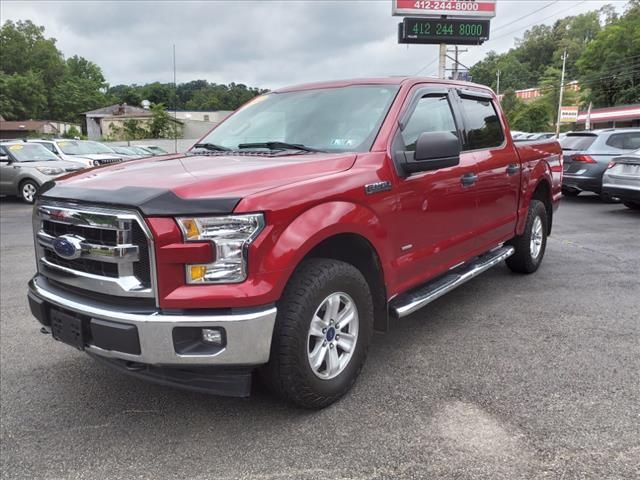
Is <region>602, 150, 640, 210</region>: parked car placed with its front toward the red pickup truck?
no

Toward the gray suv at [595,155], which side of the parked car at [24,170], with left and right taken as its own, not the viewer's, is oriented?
front

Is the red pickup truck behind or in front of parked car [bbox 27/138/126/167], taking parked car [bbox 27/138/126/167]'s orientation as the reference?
in front

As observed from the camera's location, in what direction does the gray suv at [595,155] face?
facing away from the viewer and to the right of the viewer

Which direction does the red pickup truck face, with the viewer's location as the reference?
facing the viewer and to the left of the viewer

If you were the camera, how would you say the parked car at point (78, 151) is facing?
facing the viewer and to the right of the viewer

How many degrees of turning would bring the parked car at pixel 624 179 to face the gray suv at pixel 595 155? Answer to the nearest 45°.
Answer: approximately 45° to its left

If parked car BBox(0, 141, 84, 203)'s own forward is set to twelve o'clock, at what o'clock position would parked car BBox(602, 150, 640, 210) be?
parked car BBox(602, 150, 640, 210) is roughly at 12 o'clock from parked car BBox(0, 141, 84, 203).

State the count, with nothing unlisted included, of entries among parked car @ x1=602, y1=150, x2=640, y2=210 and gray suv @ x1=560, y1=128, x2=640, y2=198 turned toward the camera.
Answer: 0

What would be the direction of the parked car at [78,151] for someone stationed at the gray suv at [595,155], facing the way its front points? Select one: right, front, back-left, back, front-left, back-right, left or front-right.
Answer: back-left

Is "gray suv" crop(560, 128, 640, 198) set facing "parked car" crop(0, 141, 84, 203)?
no

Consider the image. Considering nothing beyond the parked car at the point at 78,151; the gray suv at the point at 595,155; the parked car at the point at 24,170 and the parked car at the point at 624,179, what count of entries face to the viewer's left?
0

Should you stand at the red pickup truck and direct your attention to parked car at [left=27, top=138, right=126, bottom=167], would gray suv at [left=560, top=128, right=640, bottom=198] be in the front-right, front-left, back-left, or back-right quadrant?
front-right

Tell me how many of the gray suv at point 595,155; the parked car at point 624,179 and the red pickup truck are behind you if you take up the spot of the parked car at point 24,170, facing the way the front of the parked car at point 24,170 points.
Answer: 0

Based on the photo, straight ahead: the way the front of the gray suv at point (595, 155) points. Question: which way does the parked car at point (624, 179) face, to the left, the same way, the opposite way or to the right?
the same way

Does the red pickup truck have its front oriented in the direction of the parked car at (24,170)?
no

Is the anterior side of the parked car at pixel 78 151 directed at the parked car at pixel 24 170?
no
